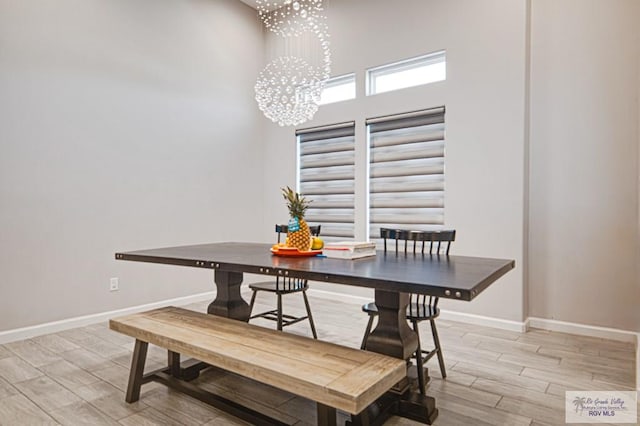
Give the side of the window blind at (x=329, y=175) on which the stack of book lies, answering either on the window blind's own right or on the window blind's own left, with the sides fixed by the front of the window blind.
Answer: on the window blind's own left

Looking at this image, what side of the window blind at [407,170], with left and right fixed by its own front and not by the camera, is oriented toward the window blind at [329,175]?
right

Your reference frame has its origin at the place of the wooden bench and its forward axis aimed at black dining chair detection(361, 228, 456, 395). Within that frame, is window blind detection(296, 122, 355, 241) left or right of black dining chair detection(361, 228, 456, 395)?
left

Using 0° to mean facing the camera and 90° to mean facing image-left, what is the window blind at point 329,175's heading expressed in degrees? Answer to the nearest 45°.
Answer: approximately 45°

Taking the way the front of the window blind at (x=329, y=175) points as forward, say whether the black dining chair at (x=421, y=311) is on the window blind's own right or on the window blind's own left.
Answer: on the window blind's own left

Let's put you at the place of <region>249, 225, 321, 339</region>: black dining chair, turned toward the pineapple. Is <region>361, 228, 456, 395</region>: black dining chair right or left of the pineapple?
left

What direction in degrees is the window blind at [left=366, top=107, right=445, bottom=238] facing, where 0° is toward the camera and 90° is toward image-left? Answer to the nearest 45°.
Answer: approximately 45°

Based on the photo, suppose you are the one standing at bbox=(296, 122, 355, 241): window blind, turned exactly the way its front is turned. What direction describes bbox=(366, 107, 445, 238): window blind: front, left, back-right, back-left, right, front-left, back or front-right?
left

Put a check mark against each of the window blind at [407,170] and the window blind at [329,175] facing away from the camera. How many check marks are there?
0

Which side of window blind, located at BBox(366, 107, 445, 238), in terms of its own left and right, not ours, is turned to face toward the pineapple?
front

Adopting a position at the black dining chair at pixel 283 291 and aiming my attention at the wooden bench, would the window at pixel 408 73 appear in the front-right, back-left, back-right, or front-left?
back-left
